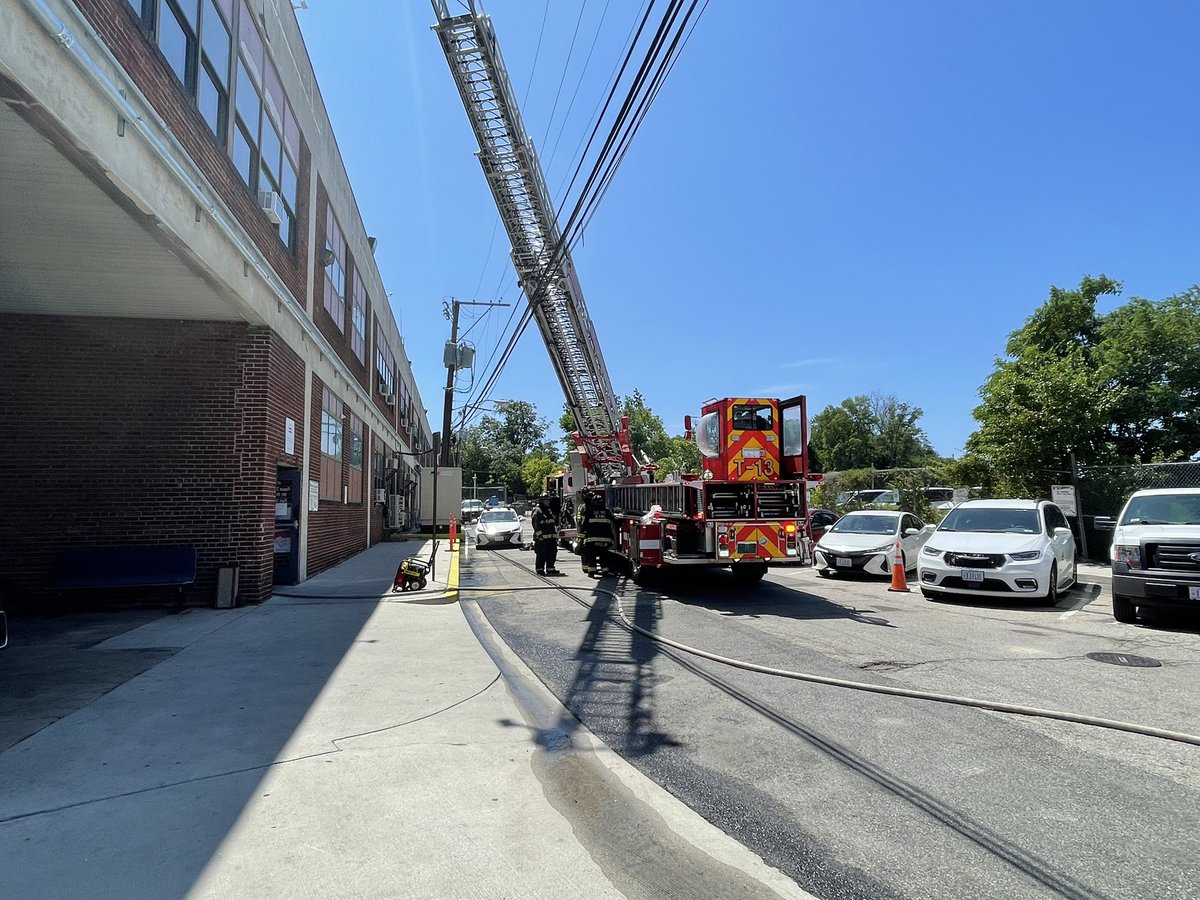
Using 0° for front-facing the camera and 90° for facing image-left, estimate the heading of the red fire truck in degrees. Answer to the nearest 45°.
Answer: approximately 135°

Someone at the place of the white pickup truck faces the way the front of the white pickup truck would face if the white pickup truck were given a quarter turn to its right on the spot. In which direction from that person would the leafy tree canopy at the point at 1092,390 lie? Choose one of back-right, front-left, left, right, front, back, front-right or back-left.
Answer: right

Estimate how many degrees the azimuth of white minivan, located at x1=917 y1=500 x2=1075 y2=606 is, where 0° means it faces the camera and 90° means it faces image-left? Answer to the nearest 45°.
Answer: approximately 45°

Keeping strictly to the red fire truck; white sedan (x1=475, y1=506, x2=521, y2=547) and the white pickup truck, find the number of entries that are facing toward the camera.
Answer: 2

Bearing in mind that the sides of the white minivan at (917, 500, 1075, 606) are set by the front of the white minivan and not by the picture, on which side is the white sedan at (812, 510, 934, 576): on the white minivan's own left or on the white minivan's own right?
on the white minivan's own right

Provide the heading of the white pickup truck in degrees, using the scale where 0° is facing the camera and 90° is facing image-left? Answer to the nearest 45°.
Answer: approximately 0°

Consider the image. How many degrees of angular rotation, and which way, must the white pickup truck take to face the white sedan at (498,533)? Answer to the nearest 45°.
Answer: approximately 90° to its right

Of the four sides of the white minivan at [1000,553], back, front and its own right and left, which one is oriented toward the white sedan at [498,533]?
right

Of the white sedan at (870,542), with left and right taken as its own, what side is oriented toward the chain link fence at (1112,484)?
back

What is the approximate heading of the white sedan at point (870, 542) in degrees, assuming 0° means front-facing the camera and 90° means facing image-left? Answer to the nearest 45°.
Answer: approximately 45°

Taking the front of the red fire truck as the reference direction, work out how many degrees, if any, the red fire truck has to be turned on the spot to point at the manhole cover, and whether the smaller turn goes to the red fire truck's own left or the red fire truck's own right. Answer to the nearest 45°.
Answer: approximately 180°

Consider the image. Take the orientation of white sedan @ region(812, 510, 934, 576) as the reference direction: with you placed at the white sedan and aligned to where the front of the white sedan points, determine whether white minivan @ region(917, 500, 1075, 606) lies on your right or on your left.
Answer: on your left

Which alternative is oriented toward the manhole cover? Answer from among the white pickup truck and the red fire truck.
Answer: the white pickup truck
